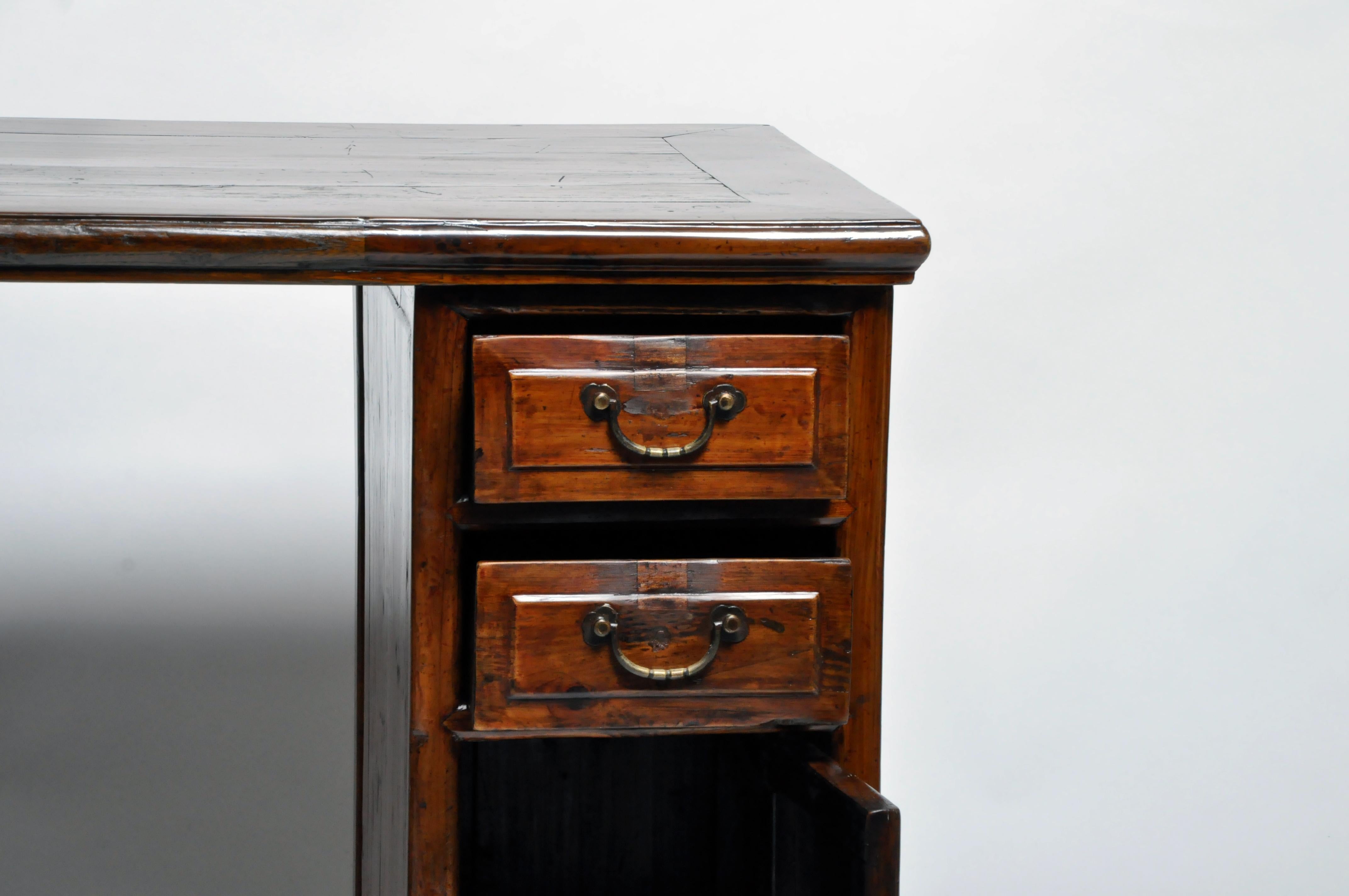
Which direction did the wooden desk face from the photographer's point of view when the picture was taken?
facing the viewer
